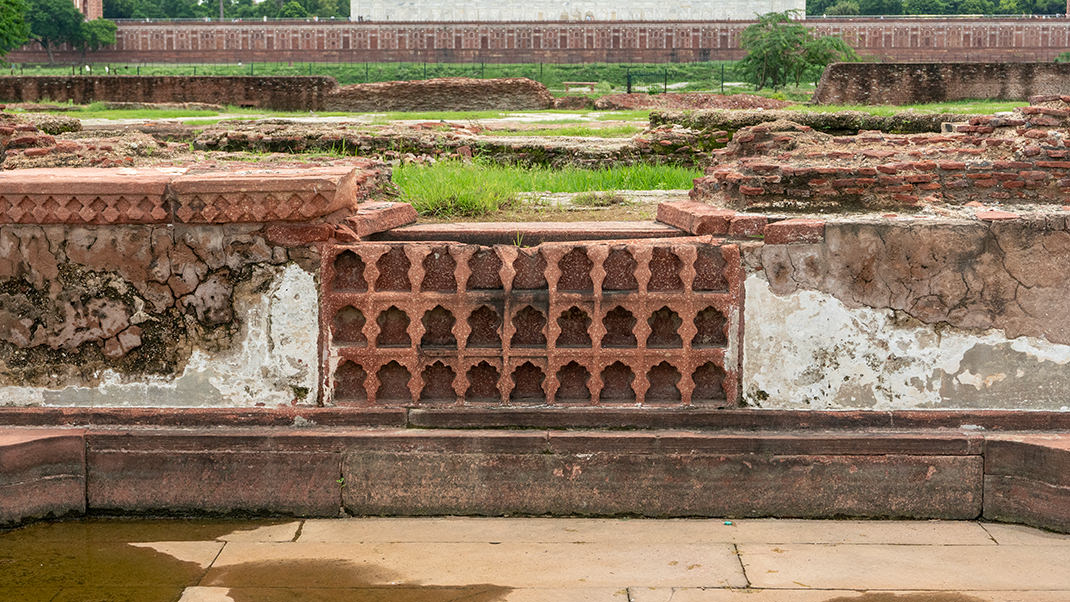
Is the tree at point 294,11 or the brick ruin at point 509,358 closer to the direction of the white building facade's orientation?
the brick ruin

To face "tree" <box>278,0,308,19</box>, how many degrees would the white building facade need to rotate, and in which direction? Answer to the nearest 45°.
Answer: approximately 135° to its right

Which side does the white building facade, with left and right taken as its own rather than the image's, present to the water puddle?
front

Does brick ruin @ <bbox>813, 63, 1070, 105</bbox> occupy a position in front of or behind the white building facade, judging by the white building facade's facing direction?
in front

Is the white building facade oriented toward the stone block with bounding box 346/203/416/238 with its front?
yes

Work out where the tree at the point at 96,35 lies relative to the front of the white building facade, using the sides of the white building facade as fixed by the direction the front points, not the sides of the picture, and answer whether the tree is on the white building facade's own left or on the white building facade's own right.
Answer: on the white building facade's own right

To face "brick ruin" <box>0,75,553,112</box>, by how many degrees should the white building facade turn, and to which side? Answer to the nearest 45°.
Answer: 0° — it already faces it

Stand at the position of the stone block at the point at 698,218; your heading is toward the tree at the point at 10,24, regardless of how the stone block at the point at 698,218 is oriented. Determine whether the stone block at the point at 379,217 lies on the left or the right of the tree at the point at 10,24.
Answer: left

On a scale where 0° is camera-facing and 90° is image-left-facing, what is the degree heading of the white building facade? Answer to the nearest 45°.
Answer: approximately 0°

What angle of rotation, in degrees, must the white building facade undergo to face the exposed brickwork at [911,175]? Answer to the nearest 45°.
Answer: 0° — it already faces it

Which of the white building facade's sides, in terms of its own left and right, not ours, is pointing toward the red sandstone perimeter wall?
front

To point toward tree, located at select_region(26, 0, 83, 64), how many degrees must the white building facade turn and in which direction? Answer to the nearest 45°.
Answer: approximately 90° to its right

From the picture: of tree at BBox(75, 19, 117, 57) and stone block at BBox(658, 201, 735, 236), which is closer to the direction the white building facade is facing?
the stone block
